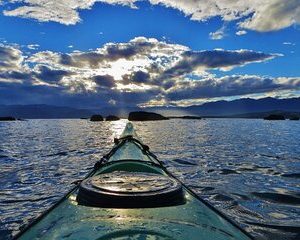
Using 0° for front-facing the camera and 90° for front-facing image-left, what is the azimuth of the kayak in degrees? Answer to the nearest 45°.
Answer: approximately 180°
